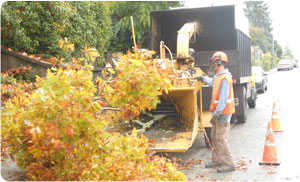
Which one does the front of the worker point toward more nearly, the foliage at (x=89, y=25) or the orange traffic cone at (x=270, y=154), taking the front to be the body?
the foliage

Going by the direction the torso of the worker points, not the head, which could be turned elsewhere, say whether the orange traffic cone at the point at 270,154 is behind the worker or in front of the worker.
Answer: behind

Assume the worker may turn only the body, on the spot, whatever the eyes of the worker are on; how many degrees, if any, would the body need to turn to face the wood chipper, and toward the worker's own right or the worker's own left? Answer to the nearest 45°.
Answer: approximately 45° to the worker's own right

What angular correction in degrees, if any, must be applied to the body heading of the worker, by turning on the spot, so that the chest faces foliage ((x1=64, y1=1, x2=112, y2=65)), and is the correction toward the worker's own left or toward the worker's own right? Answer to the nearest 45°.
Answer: approximately 45° to the worker's own right

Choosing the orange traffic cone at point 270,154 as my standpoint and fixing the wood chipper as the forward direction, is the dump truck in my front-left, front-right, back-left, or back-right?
front-right

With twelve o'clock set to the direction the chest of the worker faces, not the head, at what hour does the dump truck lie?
The dump truck is roughly at 3 o'clock from the worker.

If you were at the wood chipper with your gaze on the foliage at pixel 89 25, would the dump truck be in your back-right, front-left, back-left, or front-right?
front-right

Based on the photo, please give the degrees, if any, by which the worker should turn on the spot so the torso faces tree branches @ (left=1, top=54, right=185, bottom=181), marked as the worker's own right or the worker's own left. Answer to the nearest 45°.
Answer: approximately 45° to the worker's own left

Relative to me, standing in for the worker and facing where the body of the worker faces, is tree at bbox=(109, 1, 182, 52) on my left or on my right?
on my right

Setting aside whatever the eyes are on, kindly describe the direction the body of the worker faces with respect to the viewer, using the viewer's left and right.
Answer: facing to the left of the viewer

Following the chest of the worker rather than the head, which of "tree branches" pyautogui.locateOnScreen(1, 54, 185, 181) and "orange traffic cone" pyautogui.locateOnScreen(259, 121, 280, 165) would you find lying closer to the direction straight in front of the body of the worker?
the tree branches

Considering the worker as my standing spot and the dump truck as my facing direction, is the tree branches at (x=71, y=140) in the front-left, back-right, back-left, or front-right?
back-left
